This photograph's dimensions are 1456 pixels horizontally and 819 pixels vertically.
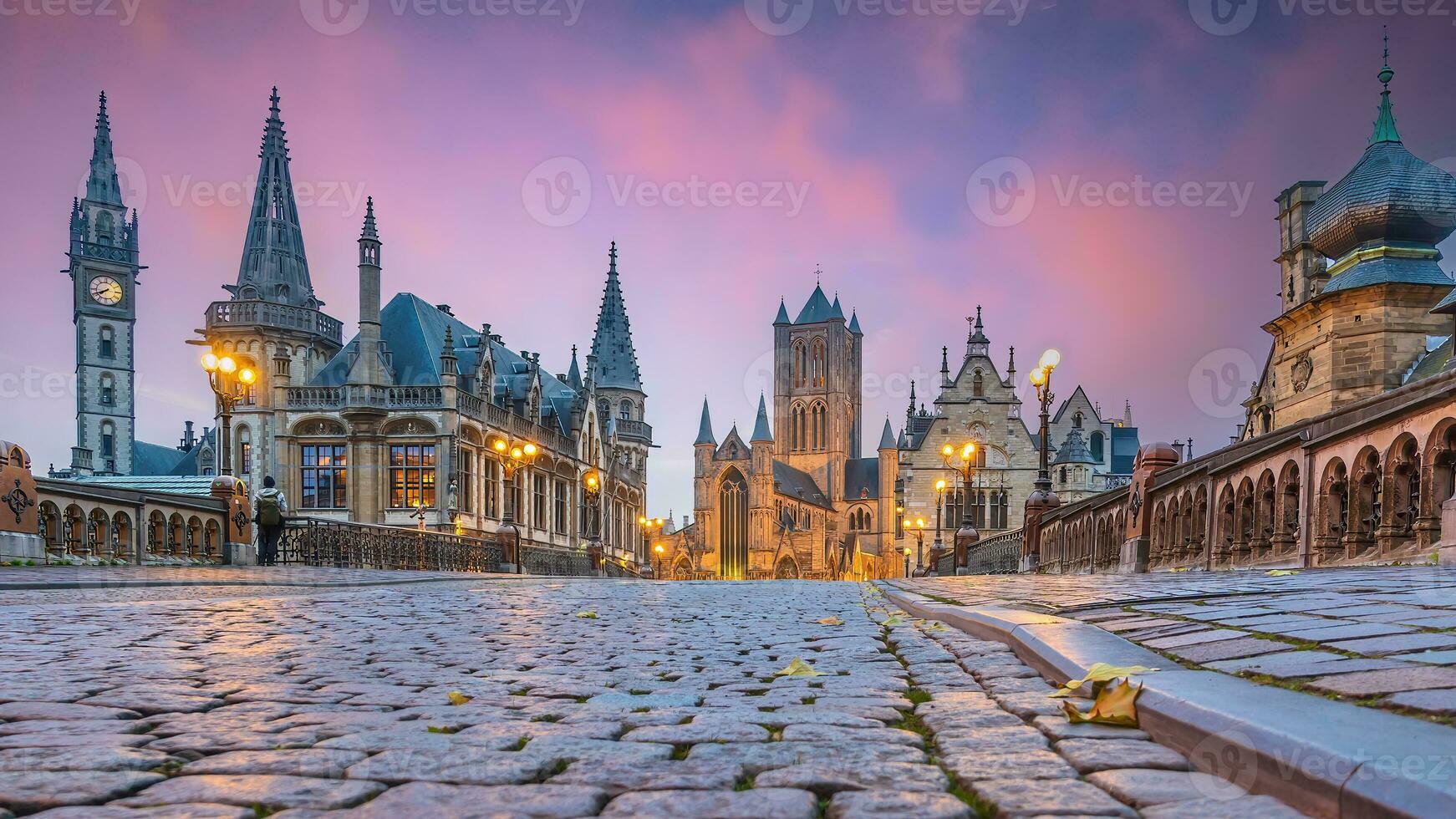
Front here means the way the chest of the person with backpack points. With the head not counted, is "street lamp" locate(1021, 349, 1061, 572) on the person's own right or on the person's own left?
on the person's own right

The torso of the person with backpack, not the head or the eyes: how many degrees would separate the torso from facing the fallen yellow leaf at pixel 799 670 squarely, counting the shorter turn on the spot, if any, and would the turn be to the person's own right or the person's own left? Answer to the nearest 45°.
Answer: approximately 180°

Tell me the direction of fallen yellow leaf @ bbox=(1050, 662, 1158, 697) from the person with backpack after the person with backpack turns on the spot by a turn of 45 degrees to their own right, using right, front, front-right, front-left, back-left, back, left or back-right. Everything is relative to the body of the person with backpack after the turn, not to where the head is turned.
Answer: back-right

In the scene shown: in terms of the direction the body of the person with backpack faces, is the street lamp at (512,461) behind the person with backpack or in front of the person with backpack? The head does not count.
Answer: in front

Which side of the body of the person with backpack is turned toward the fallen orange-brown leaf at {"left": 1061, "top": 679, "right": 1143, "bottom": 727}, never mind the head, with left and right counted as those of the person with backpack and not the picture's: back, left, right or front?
back

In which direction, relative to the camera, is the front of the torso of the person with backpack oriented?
away from the camera

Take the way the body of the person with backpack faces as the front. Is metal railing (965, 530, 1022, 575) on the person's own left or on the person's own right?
on the person's own right

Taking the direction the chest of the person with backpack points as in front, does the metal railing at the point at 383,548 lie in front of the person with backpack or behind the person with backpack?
in front
